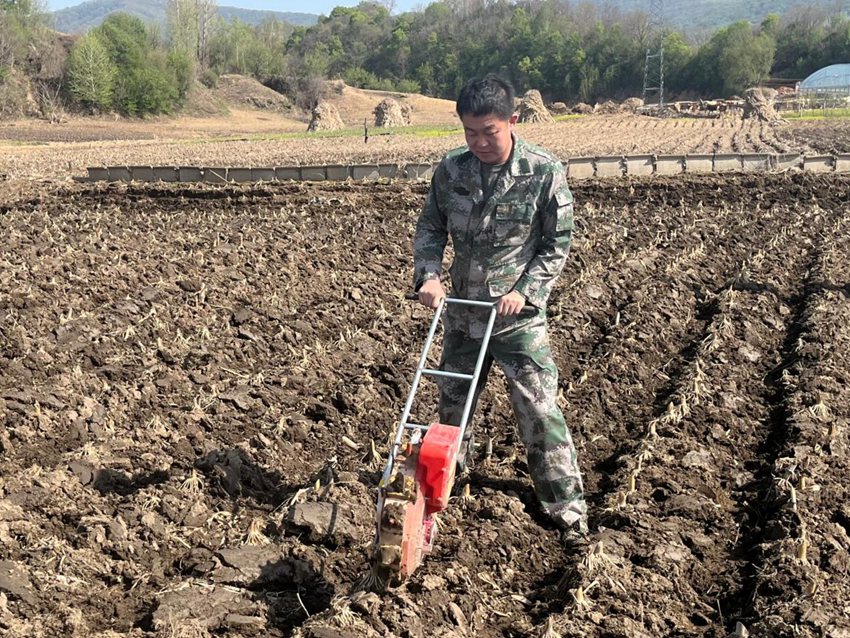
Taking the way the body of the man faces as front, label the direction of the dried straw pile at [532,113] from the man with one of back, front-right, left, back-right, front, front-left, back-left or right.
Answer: back-right

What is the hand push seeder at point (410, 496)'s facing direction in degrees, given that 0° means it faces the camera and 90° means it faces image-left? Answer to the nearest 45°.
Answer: approximately 45°

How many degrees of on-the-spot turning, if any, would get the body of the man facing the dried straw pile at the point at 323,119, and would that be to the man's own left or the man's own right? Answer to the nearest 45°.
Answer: approximately 135° to the man's own right

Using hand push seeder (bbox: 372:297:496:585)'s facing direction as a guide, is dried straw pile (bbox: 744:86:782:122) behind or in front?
behind

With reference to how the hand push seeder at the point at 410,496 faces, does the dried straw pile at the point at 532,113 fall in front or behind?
behind

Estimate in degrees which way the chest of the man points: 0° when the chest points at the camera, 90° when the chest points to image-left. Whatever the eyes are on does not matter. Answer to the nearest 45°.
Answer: approximately 45°
